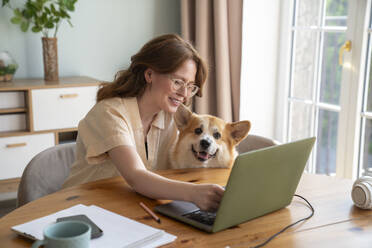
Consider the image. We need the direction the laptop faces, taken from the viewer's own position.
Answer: facing away from the viewer and to the left of the viewer

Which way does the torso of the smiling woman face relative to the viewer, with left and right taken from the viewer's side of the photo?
facing the viewer and to the right of the viewer

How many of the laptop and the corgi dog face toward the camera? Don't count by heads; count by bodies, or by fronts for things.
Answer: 1

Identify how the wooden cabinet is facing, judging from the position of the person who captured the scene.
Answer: facing the viewer

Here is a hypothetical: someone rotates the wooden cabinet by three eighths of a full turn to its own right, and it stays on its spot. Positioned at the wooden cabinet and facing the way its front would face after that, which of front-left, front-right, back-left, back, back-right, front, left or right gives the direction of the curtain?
back-right

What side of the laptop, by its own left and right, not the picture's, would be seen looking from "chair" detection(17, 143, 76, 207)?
front

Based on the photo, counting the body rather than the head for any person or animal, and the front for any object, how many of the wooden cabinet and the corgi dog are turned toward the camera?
2

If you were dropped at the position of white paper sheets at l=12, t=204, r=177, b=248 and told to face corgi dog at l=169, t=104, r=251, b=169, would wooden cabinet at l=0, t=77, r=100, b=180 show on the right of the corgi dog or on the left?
left

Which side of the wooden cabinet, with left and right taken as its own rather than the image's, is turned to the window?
left

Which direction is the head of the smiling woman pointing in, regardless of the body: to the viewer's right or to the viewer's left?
to the viewer's right

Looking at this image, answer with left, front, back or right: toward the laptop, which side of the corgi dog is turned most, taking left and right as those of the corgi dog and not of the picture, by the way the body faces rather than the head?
front

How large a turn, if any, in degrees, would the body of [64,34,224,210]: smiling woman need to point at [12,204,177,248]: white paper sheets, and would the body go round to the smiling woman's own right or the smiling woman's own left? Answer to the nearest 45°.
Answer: approximately 45° to the smiling woman's own right
